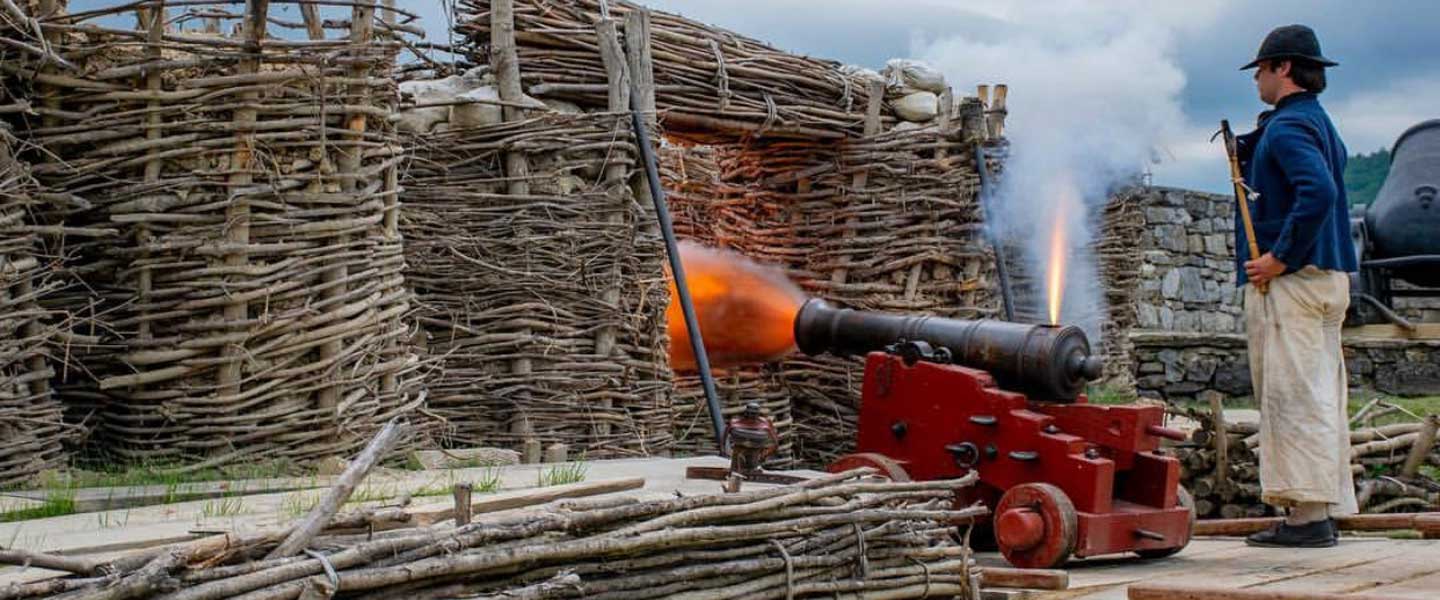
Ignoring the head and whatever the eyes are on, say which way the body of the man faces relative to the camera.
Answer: to the viewer's left

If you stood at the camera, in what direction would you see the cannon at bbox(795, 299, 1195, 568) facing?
facing away from the viewer and to the left of the viewer

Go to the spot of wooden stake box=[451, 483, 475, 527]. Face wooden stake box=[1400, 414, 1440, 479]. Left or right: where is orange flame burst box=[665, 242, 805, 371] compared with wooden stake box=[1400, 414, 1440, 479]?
left

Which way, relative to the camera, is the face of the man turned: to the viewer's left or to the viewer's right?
to the viewer's left

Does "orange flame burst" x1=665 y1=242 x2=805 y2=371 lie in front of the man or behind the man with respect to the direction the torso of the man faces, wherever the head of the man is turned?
in front

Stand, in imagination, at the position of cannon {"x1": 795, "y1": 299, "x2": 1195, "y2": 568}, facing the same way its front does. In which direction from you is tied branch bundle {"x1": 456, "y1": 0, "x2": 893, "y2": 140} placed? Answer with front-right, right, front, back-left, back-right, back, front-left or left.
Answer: front

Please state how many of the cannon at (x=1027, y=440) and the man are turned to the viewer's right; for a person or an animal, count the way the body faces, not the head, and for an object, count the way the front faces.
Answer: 0

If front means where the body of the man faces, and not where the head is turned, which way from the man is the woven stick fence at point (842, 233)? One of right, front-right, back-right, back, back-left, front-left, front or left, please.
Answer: front-right

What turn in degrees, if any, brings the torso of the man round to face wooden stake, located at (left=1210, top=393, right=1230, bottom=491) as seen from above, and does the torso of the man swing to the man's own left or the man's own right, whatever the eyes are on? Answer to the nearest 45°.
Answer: approximately 90° to the man's own right

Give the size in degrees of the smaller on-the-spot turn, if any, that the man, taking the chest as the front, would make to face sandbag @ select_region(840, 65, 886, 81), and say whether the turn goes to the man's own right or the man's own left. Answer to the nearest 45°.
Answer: approximately 45° to the man's own right

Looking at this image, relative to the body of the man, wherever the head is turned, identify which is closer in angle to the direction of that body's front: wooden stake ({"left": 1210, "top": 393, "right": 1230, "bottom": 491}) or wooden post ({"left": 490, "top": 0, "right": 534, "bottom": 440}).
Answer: the wooden post
